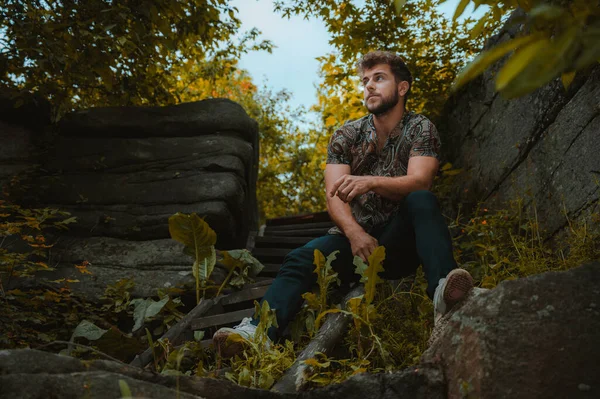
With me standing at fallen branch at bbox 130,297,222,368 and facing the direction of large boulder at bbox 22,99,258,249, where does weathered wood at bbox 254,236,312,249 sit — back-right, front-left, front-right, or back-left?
front-right

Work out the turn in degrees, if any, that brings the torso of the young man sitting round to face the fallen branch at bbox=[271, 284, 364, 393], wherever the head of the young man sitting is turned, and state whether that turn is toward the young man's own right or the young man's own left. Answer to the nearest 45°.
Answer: approximately 45° to the young man's own right

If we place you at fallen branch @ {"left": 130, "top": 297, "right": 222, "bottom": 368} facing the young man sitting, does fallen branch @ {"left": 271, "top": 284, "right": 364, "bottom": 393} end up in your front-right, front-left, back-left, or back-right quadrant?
front-right

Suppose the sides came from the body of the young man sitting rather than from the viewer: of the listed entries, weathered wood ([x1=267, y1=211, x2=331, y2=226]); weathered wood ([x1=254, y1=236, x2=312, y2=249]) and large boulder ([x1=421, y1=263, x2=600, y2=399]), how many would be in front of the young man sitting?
1

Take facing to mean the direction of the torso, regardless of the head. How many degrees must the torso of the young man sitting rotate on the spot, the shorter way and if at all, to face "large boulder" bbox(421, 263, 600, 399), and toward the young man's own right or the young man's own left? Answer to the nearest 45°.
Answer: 0° — they already face it

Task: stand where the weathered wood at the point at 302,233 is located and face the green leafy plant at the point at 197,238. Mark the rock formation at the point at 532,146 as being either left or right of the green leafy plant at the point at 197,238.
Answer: left

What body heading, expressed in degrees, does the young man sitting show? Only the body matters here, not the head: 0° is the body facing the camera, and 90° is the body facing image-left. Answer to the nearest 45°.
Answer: approximately 0°

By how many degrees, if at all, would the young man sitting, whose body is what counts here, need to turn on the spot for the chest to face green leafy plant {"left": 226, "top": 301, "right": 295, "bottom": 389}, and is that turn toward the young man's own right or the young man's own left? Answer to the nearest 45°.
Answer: approximately 45° to the young man's own right

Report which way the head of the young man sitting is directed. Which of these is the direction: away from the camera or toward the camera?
toward the camera
